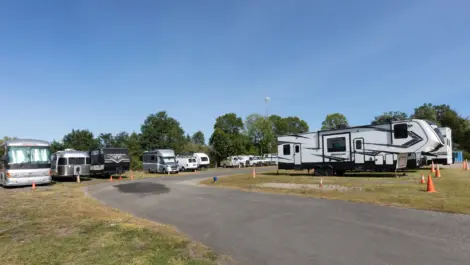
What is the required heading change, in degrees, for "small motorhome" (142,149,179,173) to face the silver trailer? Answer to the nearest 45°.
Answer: approximately 90° to its right

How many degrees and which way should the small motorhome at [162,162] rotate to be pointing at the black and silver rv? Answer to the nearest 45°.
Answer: approximately 90° to its right

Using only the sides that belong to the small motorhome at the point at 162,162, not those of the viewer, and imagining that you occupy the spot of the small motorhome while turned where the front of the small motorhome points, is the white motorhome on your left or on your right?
on your right

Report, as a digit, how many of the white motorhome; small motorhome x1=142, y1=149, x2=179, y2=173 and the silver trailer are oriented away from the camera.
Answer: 0

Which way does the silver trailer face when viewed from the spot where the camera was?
facing the viewer and to the right of the viewer

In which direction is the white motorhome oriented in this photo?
toward the camera

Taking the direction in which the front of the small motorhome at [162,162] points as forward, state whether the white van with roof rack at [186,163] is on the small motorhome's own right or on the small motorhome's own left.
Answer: on the small motorhome's own left

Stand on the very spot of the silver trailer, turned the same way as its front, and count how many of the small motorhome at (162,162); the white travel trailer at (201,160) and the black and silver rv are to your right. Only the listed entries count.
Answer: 0

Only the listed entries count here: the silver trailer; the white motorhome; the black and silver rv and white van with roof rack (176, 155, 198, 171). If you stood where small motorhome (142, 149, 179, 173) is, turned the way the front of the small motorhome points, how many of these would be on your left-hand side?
1

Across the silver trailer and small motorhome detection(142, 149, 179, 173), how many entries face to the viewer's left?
0

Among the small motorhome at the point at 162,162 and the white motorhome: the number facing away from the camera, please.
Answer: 0

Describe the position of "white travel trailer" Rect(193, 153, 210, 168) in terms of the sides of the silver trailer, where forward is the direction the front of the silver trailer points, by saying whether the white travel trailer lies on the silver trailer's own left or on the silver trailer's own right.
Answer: on the silver trailer's own left
